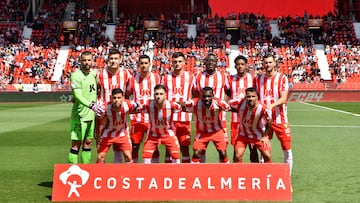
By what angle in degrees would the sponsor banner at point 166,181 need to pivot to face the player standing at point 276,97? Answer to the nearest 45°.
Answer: approximately 135° to its left

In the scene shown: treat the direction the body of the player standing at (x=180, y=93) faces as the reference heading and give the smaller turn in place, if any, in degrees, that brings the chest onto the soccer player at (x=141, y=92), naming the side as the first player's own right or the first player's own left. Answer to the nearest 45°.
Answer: approximately 90° to the first player's own right

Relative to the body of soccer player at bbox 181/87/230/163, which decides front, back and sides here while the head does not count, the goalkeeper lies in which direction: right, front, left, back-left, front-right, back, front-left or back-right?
right

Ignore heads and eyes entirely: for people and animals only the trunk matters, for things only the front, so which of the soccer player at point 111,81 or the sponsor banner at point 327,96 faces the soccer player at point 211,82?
the sponsor banner

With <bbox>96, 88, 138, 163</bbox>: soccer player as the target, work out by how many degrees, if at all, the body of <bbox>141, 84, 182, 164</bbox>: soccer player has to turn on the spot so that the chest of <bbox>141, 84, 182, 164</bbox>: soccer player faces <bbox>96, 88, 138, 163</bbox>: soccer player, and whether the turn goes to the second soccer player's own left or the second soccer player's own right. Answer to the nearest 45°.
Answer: approximately 90° to the second soccer player's own right

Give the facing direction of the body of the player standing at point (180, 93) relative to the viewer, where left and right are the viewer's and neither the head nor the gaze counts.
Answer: facing the viewer

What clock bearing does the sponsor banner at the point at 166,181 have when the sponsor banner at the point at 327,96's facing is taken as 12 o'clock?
the sponsor banner at the point at 166,181 is roughly at 12 o'clock from the sponsor banner at the point at 327,96.

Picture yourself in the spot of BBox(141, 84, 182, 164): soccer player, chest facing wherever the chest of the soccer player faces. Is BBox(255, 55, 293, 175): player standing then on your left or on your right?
on your left

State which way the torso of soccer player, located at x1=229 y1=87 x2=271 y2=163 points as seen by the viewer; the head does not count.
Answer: toward the camera

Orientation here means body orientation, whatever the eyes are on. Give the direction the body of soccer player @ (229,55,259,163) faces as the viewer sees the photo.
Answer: toward the camera

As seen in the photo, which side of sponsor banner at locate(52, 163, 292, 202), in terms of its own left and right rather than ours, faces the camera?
front

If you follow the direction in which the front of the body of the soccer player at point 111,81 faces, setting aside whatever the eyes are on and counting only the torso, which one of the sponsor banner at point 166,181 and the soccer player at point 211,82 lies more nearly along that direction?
the sponsor banner

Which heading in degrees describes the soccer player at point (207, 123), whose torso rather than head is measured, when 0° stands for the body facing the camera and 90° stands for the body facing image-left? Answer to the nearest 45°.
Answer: approximately 0°

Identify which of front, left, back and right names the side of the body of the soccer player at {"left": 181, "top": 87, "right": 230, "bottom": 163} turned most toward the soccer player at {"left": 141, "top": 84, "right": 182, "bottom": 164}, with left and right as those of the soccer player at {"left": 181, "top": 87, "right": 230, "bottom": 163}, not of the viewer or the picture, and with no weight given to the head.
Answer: right

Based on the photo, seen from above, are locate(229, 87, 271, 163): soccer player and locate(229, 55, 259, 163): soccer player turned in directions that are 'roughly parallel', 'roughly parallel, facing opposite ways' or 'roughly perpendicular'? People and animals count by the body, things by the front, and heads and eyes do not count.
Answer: roughly parallel

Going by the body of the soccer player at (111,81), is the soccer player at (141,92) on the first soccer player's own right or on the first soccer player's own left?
on the first soccer player's own left
